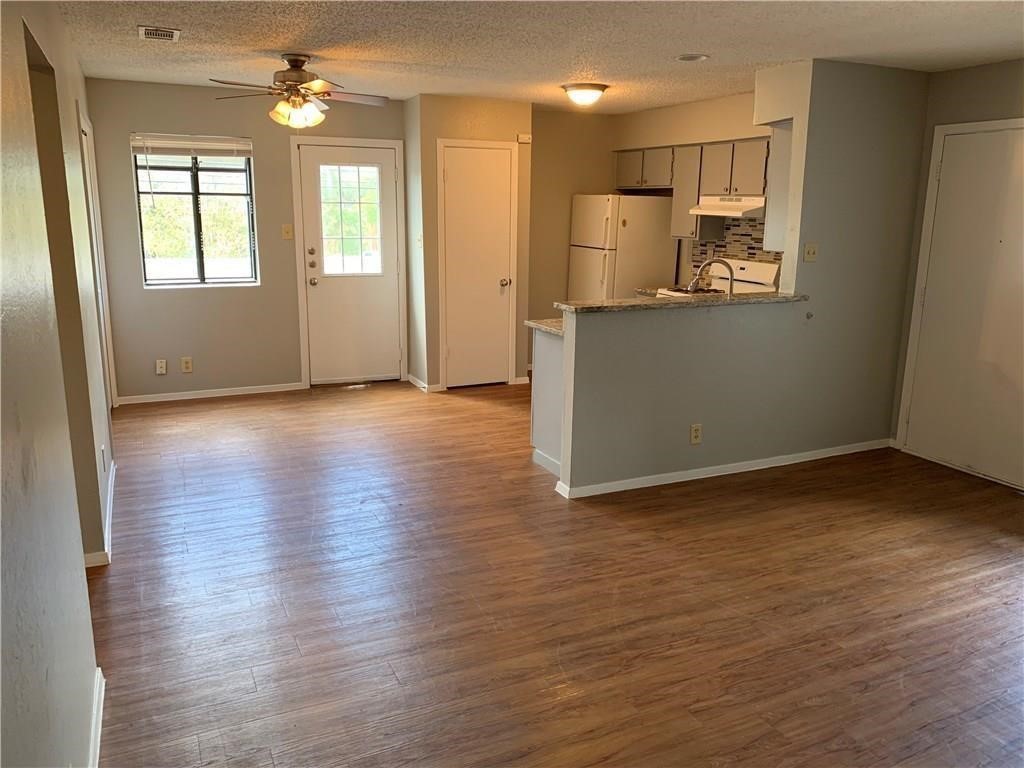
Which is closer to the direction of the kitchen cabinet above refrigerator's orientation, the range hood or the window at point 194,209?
the window

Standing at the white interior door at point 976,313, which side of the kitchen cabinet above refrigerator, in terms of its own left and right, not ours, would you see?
left

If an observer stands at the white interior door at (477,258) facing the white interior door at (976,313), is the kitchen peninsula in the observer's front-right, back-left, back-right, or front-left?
front-right

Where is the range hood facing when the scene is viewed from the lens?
facing the viewer and to the left of the viewer

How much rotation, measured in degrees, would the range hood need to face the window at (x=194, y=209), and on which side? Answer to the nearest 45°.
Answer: approximately 45° to its right

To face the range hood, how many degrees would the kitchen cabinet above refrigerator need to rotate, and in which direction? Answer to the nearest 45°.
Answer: approximately 90° to its left

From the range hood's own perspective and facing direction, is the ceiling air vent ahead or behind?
ahead

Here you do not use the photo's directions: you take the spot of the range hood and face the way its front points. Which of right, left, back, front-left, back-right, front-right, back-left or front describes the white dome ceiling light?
front

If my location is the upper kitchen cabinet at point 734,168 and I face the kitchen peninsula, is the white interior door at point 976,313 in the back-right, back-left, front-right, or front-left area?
front-left

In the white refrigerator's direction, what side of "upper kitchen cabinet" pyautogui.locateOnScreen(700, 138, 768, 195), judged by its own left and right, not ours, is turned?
right

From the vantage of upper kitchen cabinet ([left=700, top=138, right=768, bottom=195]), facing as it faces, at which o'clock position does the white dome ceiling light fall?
The white dome ceiling light is roughly at 12 o'clock from the upper kitchen cabinet.

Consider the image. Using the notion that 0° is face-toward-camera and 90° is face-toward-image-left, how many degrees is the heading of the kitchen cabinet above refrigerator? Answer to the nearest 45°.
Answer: approximately 45°

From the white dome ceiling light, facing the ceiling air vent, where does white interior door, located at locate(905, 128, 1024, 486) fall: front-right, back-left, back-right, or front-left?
back-left

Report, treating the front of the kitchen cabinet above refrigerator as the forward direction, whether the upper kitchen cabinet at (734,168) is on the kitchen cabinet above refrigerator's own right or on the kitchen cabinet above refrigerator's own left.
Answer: on the kitchen cabinet above refrigerator's own left
